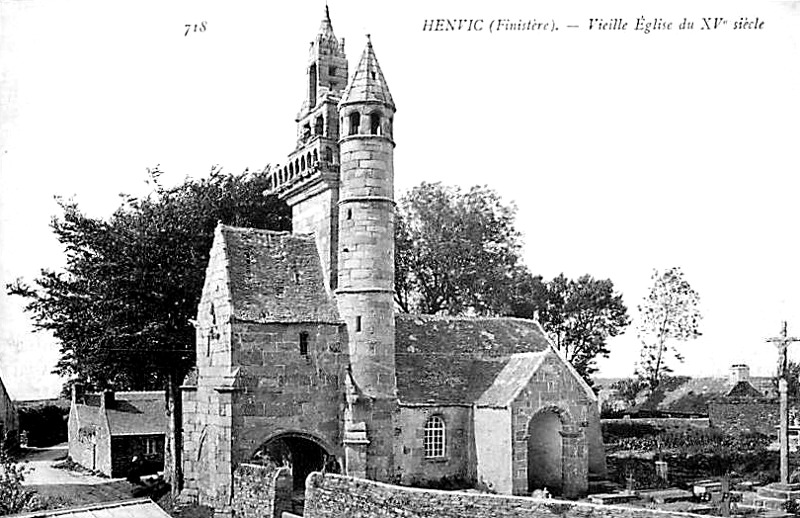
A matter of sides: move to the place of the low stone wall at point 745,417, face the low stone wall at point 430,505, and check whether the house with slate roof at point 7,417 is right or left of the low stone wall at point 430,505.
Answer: right

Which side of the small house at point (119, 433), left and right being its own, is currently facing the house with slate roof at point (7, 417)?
right

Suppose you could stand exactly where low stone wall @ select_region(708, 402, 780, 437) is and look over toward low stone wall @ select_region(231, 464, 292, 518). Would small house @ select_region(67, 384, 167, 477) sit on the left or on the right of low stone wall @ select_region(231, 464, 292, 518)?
right

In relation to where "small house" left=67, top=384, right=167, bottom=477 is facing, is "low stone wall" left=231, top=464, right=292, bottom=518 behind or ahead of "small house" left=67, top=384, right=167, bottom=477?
ahead

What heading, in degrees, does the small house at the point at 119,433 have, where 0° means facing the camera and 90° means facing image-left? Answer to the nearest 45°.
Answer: approximately 315°

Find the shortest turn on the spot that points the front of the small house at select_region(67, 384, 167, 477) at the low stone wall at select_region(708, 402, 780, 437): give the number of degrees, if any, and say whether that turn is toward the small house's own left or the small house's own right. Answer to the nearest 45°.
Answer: approximately 45° to the small house's own left

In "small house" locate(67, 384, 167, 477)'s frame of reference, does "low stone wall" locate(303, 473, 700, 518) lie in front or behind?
in front
